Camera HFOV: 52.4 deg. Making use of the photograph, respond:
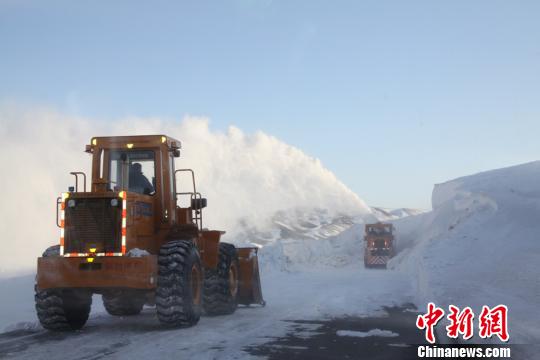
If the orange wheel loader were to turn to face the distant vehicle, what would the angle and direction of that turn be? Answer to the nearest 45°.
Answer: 0° — it already faces it

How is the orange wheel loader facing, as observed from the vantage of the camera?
facing away from the viewer and to the right of the viewer
